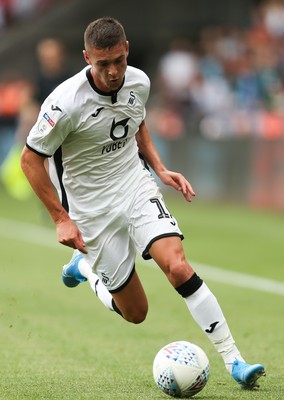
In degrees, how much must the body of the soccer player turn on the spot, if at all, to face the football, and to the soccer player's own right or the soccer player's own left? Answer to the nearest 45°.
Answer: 0° — they already face it

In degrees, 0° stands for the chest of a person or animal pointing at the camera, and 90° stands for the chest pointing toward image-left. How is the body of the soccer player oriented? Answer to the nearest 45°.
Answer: approximately 315°
